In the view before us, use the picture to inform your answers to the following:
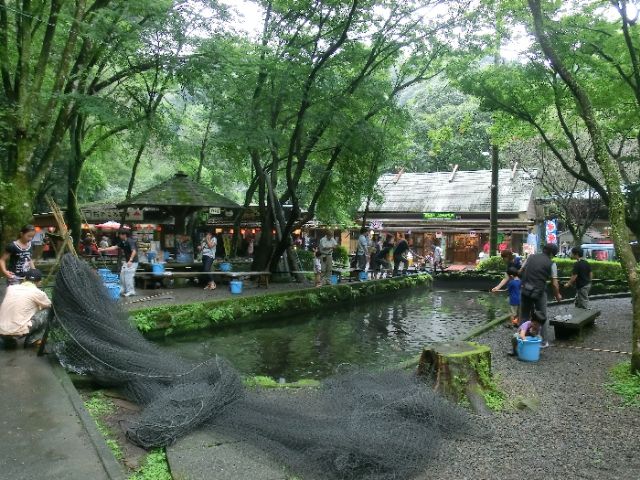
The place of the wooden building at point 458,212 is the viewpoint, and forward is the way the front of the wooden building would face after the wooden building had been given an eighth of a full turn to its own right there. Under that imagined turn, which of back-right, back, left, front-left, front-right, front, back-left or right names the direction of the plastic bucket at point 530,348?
front-left

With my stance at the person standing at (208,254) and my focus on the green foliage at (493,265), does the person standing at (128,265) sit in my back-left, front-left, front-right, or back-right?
back-right

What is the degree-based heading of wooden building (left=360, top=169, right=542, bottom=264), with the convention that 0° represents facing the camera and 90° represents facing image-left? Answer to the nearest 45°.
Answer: approximately 0°

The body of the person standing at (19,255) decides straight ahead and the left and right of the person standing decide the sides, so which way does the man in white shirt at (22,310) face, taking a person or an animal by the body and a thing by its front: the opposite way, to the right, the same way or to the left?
to the left

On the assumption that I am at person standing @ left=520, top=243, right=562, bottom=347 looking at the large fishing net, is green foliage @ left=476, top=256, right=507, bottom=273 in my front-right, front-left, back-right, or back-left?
back-right

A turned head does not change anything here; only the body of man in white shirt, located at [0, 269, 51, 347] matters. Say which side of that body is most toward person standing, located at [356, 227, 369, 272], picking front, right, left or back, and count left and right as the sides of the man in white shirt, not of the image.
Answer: front

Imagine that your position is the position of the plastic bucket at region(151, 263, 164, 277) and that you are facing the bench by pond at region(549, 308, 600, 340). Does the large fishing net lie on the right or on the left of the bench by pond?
right

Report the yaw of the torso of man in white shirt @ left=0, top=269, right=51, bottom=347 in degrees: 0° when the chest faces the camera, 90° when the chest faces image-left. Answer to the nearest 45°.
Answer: approximately 225°

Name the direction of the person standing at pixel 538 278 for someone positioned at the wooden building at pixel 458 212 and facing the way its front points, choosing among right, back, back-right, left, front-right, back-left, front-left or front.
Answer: front

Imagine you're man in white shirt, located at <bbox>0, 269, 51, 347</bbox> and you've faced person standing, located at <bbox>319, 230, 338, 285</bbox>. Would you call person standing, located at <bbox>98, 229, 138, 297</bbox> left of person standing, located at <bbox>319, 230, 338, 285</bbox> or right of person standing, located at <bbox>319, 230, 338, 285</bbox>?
left

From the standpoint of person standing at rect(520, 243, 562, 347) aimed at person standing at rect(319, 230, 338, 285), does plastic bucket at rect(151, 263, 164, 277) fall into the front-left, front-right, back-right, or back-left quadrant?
front-left

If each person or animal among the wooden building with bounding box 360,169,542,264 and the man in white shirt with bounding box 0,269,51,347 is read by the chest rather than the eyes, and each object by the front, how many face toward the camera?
1

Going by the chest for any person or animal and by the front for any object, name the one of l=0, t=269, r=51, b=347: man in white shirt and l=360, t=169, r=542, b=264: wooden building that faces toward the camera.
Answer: the wooden building
